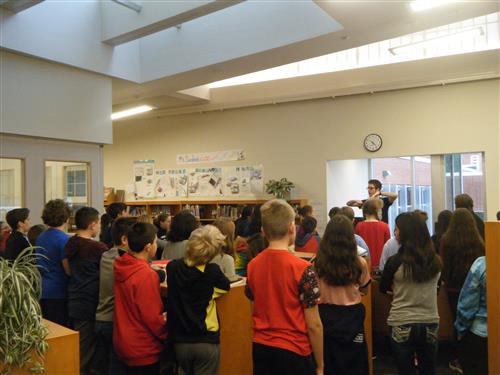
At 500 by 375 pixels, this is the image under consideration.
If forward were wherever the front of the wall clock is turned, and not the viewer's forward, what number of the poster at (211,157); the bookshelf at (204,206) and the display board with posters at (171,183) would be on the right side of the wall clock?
3

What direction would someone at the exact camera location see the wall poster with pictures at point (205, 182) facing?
facing the viewer

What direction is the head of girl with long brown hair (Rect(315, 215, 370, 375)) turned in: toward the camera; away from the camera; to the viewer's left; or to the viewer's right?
away from the camera

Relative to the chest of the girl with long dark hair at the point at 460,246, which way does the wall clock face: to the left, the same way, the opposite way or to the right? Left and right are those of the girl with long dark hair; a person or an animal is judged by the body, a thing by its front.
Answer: the opposite way

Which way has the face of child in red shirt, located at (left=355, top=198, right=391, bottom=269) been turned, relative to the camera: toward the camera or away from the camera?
away from the camera

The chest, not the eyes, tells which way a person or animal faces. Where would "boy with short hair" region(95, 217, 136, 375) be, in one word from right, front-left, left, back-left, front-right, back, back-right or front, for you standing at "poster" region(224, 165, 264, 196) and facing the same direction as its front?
front

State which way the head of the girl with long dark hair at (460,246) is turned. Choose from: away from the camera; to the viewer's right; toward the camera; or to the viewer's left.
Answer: away from the camera

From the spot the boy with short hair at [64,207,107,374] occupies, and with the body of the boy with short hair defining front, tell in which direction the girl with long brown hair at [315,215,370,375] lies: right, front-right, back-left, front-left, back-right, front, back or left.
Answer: right

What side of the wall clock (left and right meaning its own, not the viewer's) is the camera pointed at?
front

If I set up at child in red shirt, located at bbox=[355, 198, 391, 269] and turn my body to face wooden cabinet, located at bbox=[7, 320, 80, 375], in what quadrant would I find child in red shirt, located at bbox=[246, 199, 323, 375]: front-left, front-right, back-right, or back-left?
front-left

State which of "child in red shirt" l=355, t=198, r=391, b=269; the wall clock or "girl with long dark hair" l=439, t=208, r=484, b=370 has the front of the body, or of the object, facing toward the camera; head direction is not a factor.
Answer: the wall clock

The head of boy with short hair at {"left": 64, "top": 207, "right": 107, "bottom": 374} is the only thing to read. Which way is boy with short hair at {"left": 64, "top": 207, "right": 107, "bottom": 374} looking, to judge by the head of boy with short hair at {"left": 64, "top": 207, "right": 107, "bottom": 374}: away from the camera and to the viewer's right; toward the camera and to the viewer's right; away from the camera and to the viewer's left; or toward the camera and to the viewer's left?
away from the camera and to the viewer's right

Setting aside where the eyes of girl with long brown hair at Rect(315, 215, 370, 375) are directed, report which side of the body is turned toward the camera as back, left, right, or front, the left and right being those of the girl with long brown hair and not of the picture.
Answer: back

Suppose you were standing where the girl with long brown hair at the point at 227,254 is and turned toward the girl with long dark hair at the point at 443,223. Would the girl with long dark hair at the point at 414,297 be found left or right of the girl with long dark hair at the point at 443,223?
right

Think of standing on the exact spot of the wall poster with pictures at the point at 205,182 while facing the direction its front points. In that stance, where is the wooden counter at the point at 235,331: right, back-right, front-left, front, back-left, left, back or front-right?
front

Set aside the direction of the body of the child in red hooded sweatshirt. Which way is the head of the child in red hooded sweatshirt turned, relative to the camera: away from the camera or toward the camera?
away from the camera

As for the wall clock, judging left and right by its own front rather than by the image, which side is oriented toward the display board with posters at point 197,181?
right

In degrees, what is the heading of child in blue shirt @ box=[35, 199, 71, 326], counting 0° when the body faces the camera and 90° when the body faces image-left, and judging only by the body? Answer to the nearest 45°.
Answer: approximately 225°
